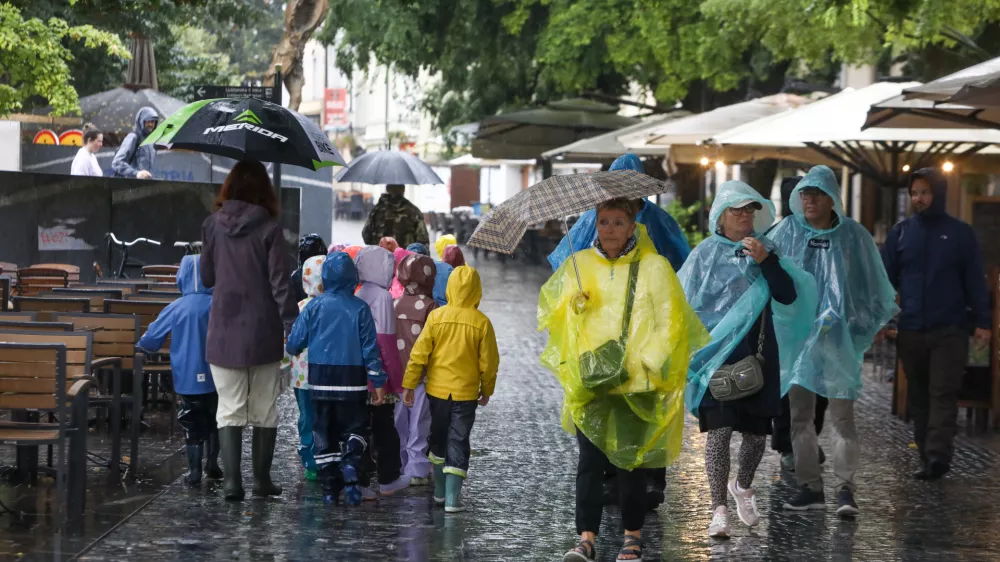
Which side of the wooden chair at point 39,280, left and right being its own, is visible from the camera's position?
back

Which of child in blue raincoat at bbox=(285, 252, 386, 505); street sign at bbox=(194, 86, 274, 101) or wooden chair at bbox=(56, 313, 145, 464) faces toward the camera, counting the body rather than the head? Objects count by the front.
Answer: the street sign

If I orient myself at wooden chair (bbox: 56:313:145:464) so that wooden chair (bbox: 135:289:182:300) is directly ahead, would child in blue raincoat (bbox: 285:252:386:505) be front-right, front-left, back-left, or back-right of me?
back-right

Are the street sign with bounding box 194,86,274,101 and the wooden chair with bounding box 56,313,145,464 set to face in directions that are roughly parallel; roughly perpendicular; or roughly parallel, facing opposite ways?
roughly parallel, facing opposite ways

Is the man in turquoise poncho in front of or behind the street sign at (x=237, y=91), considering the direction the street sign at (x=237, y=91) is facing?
in front

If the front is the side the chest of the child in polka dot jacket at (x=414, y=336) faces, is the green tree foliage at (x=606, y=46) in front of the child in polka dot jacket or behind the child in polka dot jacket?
in front

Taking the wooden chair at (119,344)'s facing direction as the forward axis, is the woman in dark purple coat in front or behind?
behind

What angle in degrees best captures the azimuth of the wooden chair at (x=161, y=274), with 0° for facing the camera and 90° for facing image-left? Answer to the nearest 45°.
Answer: approximately 180°

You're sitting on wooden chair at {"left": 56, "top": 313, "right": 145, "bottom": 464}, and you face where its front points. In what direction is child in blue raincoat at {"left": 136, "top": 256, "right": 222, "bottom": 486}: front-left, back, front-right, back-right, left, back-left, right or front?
back-right

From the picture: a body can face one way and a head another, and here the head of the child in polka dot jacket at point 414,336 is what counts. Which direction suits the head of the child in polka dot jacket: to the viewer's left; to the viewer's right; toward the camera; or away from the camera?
away from the camera

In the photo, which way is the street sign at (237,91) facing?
toward the camera

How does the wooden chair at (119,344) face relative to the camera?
away from the camera

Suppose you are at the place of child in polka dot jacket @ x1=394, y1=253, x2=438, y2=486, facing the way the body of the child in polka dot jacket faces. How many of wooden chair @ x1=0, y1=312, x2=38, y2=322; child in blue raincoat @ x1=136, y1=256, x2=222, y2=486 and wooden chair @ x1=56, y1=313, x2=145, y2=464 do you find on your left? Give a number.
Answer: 3

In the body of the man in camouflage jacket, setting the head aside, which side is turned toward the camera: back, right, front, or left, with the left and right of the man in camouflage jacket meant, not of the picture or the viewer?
back

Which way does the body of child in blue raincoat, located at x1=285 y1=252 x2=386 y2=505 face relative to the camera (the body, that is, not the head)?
away from the camera

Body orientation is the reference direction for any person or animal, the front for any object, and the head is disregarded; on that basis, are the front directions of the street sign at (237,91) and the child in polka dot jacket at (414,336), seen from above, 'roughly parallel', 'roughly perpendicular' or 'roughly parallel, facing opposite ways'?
roughly parallel, facing opposite ways

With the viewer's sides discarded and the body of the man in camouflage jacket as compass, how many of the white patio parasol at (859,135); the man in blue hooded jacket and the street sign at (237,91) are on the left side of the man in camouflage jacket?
1

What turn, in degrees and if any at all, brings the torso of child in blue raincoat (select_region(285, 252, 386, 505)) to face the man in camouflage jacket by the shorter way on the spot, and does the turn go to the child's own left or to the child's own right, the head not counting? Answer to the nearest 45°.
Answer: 0° — they already face them
